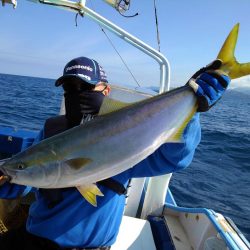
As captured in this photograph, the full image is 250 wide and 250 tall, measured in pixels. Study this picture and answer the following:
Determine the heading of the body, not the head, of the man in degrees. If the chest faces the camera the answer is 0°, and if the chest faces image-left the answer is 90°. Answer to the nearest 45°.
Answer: approximately 45°

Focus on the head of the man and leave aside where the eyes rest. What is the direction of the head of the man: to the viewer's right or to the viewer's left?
to the viewer's left
